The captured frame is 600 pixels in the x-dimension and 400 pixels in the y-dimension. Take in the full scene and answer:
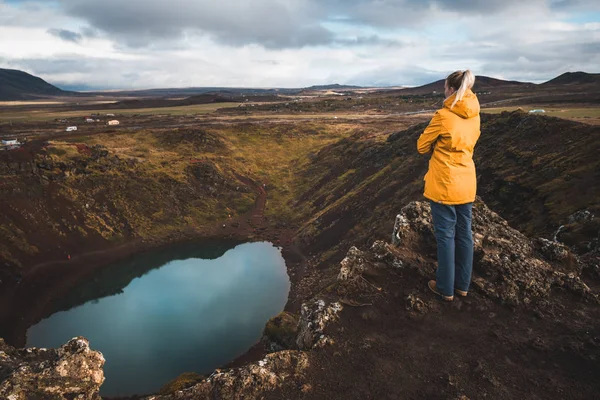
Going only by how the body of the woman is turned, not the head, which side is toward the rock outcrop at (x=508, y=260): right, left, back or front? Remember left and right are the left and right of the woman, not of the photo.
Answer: right

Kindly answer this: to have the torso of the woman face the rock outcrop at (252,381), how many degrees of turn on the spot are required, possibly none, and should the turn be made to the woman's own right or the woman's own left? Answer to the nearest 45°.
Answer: approximately 90° to the woman's own left

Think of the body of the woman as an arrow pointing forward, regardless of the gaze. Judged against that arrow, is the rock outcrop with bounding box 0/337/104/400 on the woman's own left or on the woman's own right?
on the woman's own left

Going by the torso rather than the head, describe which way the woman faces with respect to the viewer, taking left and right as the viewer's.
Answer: facing away from the viewer and to the left of the viewer

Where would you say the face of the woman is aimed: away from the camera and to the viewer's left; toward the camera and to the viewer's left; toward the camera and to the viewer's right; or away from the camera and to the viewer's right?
away from the camera and to the viewer's left
